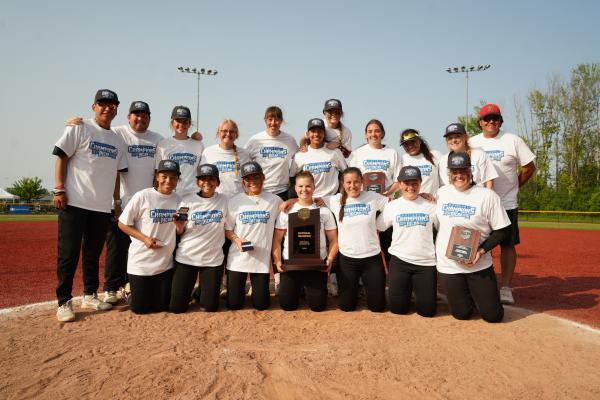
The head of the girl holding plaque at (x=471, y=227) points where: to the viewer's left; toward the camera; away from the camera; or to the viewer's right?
toward the camera

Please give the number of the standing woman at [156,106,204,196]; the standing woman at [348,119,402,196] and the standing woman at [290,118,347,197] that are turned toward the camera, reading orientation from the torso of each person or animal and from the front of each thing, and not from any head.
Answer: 3

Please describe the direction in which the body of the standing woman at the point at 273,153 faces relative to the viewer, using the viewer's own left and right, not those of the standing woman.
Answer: facing the viewer

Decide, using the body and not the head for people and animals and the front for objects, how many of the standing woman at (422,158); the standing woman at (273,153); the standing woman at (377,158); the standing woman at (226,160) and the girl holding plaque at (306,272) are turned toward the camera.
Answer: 5

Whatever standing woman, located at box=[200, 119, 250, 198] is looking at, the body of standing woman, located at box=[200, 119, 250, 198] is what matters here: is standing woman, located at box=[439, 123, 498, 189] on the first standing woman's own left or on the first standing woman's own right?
on the first standing woman's own left

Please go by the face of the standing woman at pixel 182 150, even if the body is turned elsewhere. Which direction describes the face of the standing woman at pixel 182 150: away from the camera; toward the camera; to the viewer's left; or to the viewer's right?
toward the camera

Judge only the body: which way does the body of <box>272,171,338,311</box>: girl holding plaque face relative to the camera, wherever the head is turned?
toward the camera

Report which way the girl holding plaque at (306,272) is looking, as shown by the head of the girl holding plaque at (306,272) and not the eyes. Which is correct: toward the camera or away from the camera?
toward the camera

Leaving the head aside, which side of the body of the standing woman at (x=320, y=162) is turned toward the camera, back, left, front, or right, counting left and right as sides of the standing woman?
front

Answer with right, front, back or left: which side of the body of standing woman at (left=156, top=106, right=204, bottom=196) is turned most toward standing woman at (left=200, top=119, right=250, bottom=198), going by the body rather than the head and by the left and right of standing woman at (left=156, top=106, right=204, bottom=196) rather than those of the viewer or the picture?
left

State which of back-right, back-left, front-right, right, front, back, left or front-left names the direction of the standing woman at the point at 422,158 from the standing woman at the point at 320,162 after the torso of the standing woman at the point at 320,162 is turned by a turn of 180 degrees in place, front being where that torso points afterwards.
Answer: right

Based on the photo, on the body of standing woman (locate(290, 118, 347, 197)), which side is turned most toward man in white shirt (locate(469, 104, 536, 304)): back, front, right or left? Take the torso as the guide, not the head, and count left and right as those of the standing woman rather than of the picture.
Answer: left

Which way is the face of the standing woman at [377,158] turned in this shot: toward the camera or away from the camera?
toward the camera

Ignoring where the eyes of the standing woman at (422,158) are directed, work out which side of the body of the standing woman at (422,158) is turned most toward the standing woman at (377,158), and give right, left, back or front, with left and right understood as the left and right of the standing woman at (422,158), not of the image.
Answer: right

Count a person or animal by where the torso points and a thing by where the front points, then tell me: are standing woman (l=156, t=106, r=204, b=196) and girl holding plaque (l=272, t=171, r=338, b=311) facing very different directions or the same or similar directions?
same or similar directions
